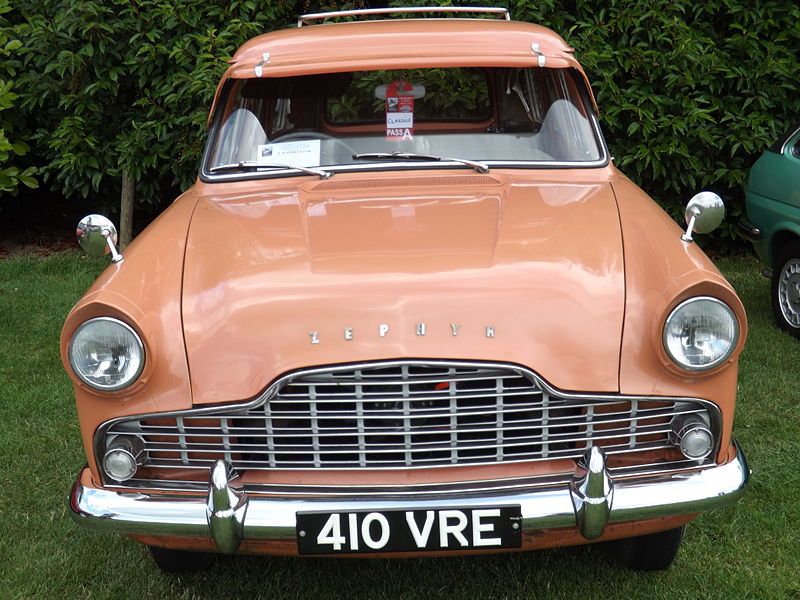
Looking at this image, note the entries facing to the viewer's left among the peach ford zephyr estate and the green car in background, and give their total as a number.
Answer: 0

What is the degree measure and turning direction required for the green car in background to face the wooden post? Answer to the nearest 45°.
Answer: approximately 135° to its right

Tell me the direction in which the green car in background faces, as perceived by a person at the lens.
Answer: facing the viewer and to the right of the viewer

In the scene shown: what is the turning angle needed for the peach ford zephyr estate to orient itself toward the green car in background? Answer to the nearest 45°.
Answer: approximately 135° to its left

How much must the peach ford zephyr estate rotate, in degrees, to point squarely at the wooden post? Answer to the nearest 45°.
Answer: approximately 135° to its right

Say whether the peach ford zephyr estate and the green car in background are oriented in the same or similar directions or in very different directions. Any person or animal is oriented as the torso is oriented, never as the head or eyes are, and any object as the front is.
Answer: same or similar directions

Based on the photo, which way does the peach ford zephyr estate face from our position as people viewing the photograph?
facing the viewer
